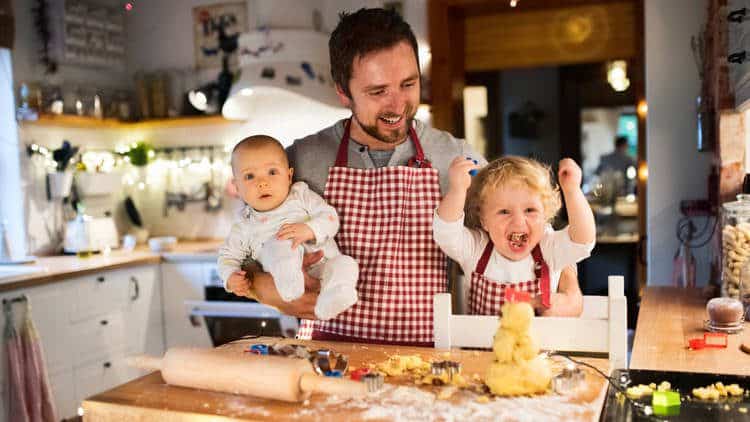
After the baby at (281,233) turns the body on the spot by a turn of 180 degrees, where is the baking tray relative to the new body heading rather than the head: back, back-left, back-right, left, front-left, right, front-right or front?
back-right

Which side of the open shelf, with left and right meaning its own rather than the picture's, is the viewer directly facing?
front

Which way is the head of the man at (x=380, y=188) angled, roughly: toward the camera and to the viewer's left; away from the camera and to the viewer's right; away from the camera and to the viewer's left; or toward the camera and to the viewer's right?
toward the camera and to the viewer's right

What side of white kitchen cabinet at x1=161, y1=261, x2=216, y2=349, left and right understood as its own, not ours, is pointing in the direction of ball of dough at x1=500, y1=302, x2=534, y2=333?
front

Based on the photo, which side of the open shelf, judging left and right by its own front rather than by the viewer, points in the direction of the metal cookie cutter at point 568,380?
front

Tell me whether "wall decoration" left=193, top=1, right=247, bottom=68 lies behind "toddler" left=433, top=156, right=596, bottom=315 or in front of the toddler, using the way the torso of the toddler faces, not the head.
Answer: behind

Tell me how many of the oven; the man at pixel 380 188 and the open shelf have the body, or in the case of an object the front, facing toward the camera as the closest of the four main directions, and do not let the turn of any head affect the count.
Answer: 3

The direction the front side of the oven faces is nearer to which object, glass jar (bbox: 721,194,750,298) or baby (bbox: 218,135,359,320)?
the baby

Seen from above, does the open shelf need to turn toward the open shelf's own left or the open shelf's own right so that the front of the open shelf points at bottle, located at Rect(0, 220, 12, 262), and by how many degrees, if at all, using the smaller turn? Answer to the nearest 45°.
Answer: approximately 45° to the open shelf's own right

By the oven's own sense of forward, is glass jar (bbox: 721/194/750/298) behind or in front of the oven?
in front
